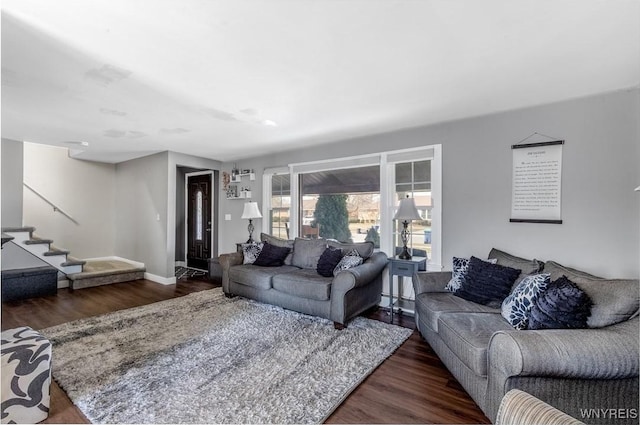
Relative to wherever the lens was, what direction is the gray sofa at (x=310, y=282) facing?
facing the viewer and to the left of the viewer

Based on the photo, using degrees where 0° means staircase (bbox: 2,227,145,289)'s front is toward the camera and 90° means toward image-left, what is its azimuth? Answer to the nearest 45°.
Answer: approximately 270°

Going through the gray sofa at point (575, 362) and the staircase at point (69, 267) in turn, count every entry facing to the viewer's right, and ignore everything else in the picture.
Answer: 1

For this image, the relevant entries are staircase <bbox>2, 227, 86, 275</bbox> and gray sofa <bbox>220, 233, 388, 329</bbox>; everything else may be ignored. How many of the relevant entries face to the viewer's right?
1

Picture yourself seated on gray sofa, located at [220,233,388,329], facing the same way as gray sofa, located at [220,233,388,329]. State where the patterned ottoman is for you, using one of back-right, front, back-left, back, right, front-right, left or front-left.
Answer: front

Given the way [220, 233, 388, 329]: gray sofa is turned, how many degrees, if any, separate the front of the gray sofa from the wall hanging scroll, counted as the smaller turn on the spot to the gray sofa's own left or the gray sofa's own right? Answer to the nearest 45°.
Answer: approximately 135° to the gray sofa's own left

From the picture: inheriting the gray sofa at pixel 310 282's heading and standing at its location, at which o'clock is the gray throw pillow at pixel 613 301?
The gray throw pillow is roughly at 9 o'clock from the gray sofa.

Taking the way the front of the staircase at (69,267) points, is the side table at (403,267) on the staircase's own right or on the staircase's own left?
on the staircase's own right

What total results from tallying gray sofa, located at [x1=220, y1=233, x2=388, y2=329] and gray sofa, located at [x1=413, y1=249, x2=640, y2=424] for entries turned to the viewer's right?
0

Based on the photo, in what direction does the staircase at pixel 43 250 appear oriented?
to the viewer's right

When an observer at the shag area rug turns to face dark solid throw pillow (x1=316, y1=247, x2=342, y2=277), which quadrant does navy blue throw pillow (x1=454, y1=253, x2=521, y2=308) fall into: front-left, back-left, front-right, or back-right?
front-right

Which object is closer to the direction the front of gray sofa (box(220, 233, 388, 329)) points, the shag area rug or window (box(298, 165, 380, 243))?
the shag area rug

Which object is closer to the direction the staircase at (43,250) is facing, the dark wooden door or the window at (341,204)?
the dark wooden door

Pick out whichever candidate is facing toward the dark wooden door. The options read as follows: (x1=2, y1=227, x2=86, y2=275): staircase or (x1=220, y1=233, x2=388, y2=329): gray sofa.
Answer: the staircase

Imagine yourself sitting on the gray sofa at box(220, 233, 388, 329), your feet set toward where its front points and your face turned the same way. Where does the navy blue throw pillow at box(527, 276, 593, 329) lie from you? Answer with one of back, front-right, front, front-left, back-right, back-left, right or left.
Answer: left

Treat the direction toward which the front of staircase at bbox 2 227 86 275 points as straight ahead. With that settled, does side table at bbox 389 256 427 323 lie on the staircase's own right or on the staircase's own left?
on the staircase's own right

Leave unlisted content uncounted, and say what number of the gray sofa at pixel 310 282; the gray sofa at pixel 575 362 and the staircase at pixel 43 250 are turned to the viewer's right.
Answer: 1
